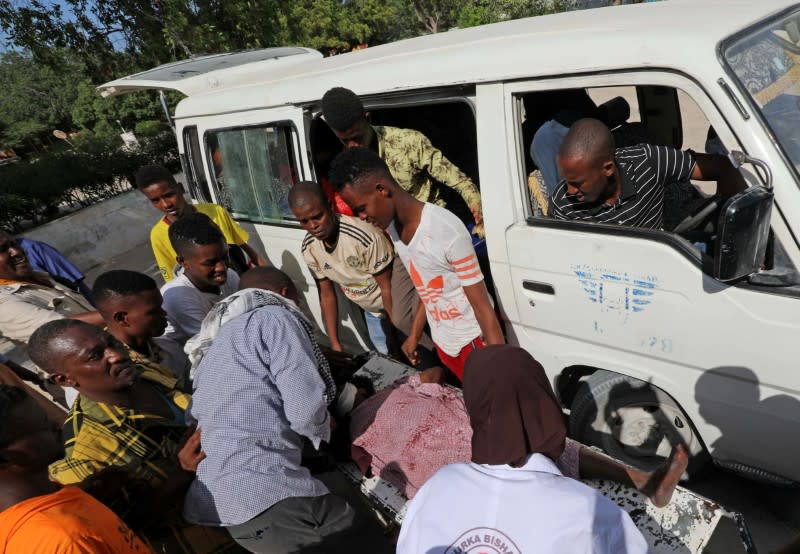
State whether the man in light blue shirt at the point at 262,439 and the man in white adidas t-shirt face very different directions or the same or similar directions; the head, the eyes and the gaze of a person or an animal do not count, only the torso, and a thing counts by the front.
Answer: very different directions

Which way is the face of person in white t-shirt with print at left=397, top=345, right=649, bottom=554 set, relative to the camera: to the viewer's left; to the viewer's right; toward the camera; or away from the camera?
away from the camera

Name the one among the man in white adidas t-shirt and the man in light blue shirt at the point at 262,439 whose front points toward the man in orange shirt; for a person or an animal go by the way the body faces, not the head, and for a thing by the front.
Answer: the man in white adidas t-shirt

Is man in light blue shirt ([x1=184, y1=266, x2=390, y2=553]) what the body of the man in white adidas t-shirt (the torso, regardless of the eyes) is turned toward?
yes

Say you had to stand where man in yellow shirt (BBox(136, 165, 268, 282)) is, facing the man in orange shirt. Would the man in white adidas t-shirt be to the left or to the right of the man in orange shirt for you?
left

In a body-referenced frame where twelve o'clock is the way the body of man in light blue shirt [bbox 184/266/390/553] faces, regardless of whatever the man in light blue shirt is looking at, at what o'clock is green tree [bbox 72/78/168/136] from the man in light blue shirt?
The green tree is roughly at 10 o'clock from the man in light blue shirt.

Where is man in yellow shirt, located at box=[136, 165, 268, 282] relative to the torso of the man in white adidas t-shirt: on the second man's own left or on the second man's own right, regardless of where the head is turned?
on the second man's own right

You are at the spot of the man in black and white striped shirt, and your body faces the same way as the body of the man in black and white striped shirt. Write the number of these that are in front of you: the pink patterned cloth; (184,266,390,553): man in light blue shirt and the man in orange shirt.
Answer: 3

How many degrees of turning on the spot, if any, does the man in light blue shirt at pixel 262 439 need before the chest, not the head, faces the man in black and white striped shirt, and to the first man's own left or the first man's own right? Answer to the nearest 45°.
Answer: approximately 45° to the first man's own right

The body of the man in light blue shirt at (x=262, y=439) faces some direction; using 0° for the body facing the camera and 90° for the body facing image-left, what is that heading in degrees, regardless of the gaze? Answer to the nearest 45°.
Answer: approximately 225°

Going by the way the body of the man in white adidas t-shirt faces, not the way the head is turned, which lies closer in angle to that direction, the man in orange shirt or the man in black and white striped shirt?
the man in orange shirt

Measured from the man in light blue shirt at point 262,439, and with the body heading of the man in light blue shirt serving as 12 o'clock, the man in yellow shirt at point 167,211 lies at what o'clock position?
The man in yellow shirt is roughly at 10 o'clock from the man in light blue shirt.

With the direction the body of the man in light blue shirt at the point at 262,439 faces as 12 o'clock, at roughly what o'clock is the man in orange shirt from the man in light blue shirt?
The man in orange shirt is roughly at 7 o'clock from the man in light blue shirt.

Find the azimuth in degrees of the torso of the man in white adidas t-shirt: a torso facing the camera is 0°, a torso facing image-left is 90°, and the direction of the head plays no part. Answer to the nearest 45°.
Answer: approximately 45°
